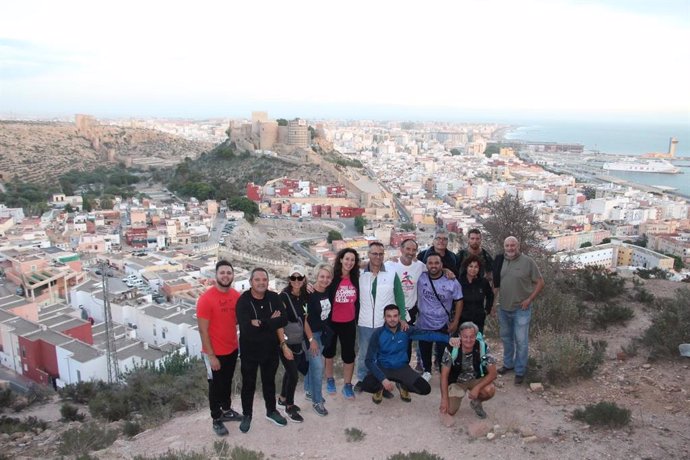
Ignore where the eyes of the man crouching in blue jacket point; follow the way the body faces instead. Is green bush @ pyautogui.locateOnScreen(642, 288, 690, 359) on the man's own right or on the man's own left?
on the man's own left

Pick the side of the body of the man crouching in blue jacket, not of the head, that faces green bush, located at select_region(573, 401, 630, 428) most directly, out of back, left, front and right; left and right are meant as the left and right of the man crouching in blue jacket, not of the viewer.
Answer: left

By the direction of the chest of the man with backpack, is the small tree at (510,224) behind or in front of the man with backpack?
behind

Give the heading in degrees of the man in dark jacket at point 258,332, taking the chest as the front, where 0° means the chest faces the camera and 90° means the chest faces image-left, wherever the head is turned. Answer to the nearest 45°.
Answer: approximately 0°

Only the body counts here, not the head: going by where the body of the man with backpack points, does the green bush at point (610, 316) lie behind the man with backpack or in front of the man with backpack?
behind

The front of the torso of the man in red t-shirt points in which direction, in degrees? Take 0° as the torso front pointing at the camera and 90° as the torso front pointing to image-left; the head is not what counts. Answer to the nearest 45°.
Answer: approximately 315°
